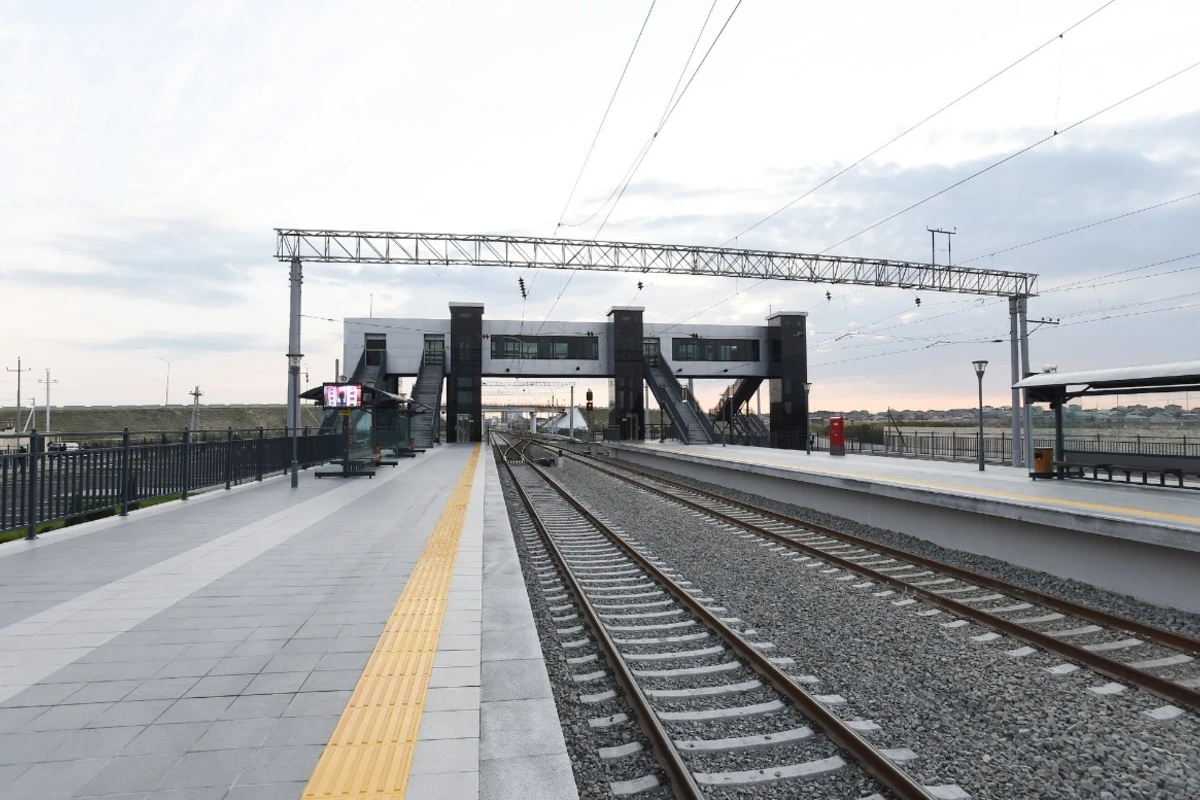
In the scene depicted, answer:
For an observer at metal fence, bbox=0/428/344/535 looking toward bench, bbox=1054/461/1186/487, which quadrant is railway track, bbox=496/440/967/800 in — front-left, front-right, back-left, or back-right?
front-right

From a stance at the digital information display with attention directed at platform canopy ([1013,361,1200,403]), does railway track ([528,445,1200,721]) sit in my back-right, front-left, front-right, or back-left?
front-right

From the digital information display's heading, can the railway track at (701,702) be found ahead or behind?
ahead

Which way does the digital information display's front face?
toward the camera

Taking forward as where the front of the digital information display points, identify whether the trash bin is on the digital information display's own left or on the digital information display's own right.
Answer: on the digital information display's own left

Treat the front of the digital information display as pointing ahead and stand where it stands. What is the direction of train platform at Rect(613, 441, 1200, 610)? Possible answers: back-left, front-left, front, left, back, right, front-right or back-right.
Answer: front-left

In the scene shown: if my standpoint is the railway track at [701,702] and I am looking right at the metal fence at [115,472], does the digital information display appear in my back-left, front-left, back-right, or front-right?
front-right

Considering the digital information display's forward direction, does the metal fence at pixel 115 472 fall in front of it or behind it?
in front
